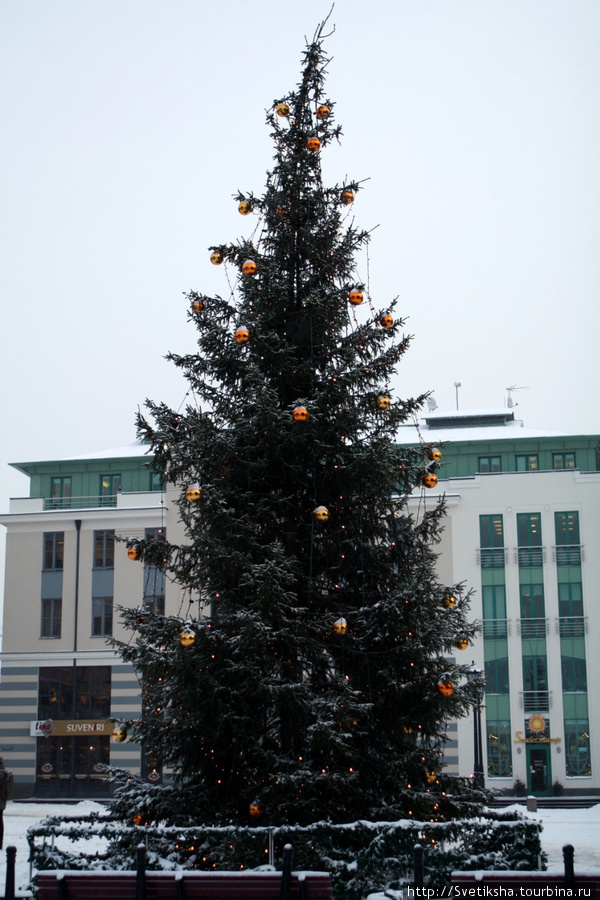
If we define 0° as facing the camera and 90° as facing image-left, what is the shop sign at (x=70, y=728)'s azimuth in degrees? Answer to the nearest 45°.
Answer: approximately 0°

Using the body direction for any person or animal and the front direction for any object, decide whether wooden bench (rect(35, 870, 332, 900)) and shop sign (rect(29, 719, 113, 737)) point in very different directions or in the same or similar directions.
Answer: very different directions

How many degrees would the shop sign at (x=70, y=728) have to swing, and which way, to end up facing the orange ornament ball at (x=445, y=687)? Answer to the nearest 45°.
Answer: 0° — it already faces it

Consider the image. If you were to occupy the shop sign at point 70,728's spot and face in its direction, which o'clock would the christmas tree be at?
The christmas tree is roughly at 12 o'clock from the shop sign.

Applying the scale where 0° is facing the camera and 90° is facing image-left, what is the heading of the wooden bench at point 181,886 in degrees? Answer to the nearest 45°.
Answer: approximately 180°

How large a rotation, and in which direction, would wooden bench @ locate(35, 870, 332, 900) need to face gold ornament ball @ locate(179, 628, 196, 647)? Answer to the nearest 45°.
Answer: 0° — it already faces it

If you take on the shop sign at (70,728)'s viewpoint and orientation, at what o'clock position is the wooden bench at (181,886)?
The wooden bench is roughly at 12 o'clock from the shop sign.

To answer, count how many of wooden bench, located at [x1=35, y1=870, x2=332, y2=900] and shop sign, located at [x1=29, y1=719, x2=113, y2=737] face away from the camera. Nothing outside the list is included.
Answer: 1

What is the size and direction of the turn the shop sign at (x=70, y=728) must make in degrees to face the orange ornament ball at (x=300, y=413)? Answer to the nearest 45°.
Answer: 0° — it already faces it

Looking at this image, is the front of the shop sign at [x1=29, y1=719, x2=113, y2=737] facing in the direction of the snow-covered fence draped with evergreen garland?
yes
